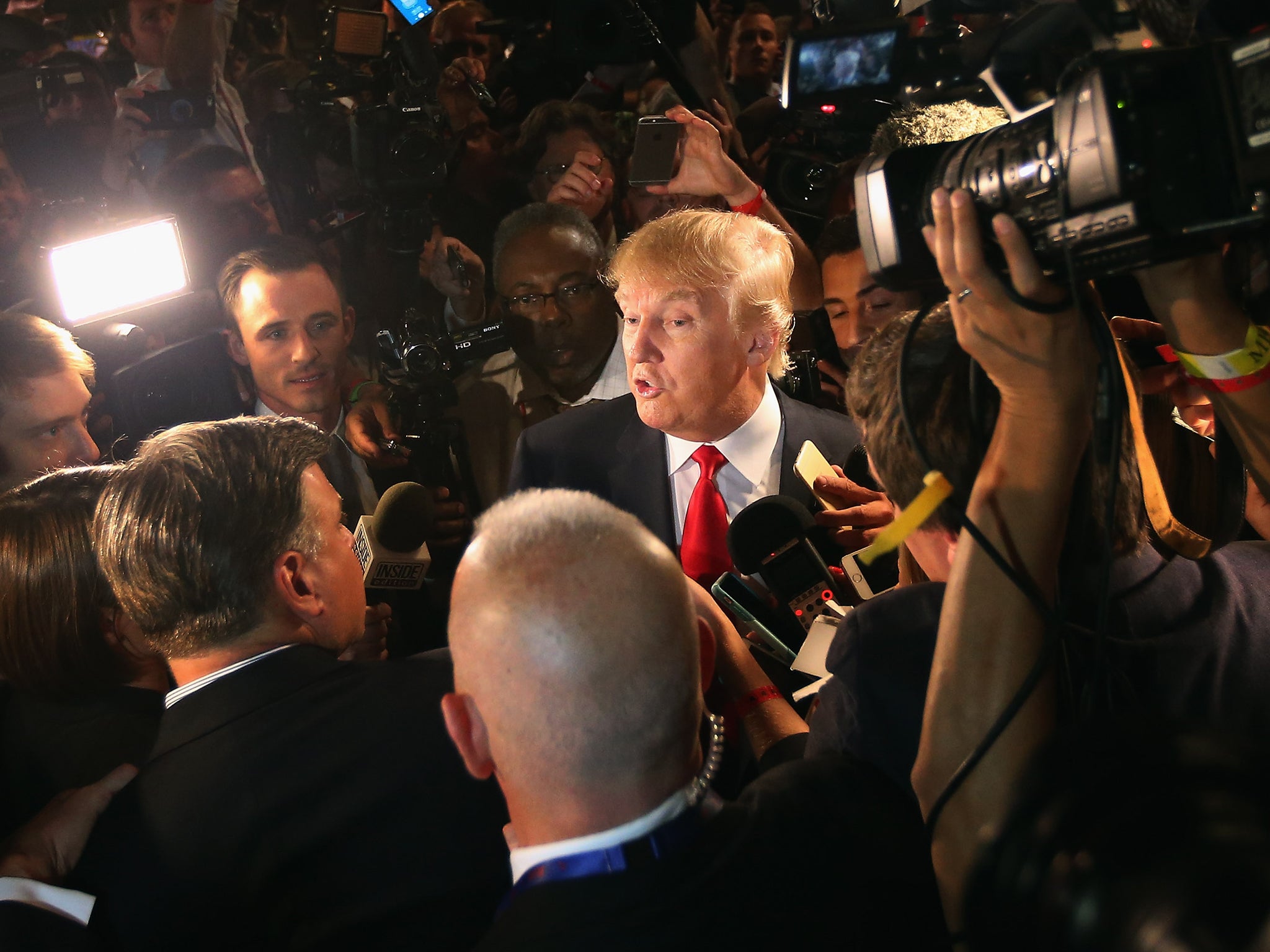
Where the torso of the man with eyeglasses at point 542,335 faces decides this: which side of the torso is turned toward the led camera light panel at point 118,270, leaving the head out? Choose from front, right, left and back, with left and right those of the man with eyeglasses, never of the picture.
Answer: right

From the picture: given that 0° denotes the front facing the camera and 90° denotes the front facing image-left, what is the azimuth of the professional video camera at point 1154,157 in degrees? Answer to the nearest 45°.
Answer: approximately 90°

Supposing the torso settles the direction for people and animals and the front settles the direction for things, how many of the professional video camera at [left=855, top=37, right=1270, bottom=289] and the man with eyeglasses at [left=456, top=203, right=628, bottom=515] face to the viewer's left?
1

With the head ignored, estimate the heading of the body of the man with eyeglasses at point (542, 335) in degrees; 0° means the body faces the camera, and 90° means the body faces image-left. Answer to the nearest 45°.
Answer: approximately 0°
